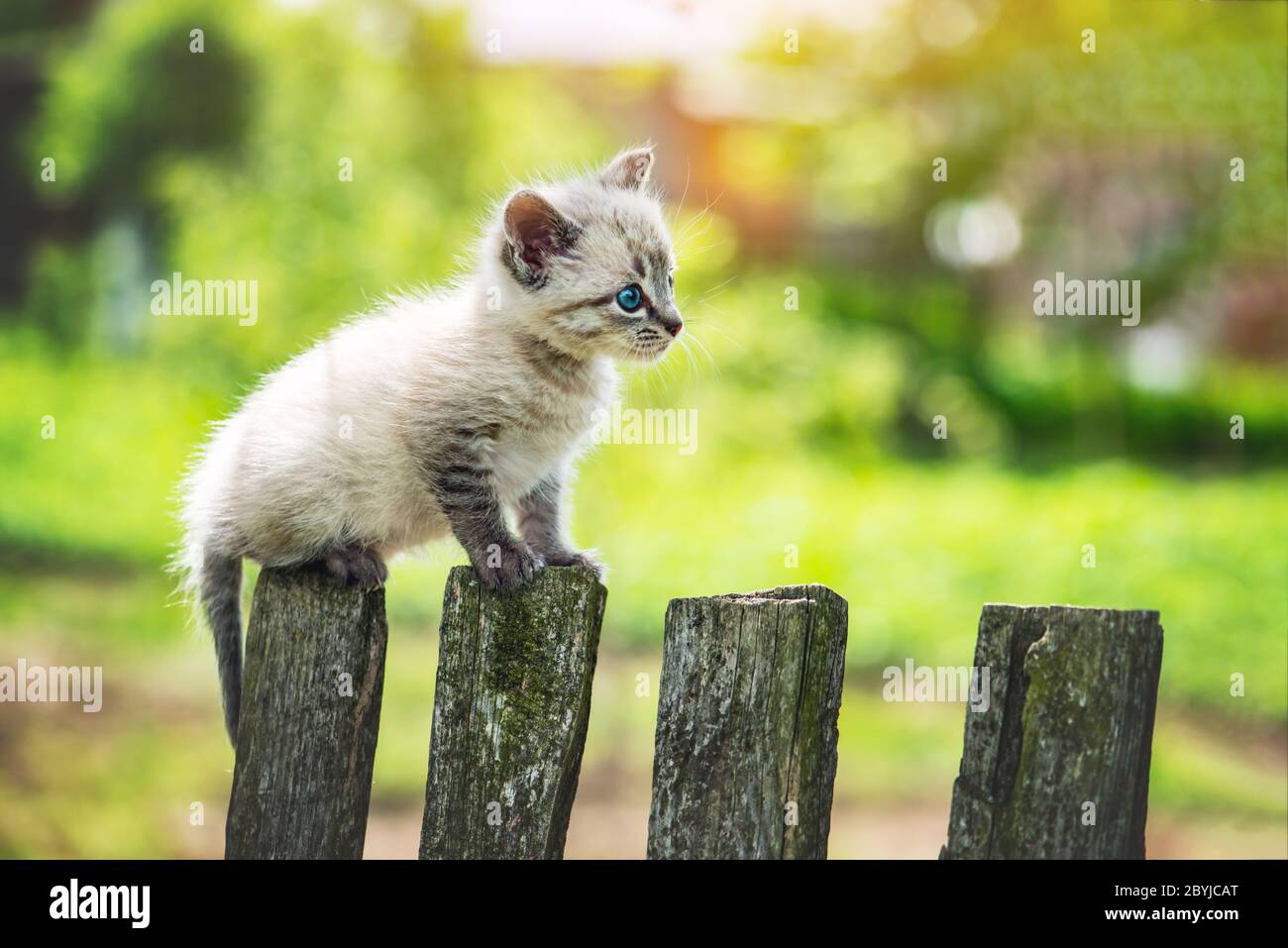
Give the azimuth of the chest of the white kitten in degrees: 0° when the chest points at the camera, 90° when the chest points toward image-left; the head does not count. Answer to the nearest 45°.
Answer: approximately 270°

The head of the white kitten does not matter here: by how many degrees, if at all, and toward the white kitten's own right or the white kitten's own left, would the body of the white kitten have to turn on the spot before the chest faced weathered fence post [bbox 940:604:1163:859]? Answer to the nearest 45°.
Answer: approximately 45° to the white kitten's own right
